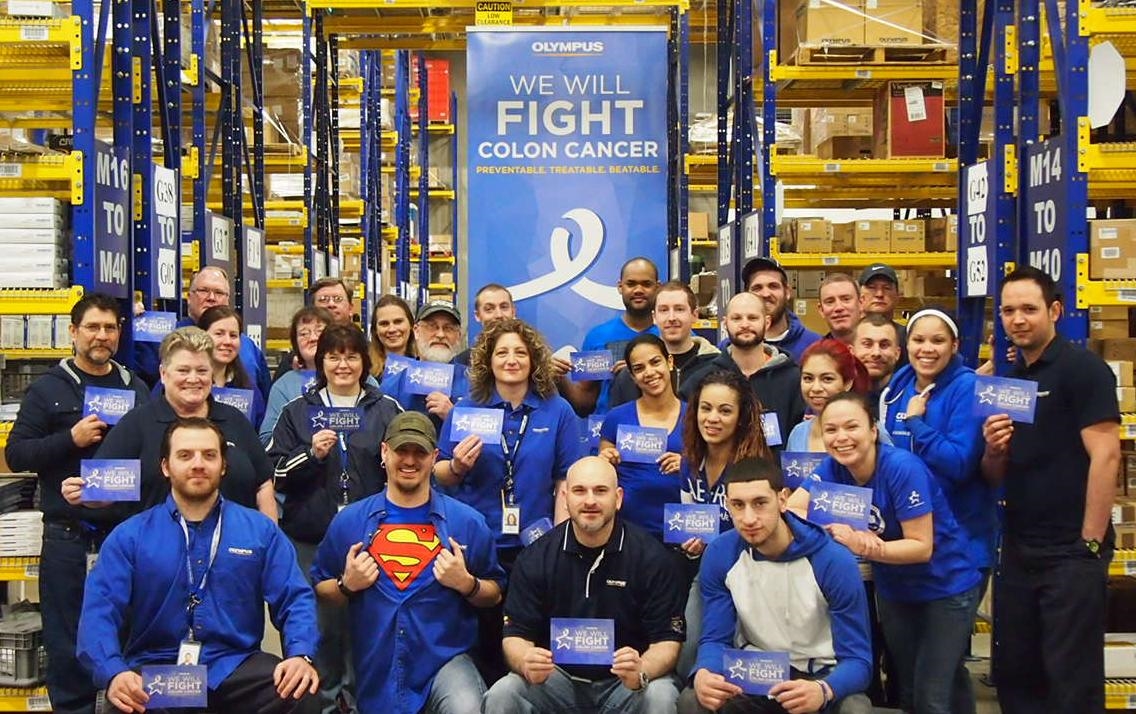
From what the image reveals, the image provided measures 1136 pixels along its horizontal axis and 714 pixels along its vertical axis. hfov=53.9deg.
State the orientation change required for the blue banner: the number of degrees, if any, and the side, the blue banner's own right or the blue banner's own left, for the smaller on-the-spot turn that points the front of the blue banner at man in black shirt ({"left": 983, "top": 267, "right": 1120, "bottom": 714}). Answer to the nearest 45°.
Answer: approximately 45° to the blue banner's own left

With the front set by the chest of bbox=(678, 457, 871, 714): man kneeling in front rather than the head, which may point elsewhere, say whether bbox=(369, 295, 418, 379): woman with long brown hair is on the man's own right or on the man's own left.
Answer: on the man's own right

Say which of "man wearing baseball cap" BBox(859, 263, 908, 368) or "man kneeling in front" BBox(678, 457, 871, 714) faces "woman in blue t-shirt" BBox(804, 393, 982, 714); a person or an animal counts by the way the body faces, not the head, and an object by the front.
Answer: the man wearing baseball cap

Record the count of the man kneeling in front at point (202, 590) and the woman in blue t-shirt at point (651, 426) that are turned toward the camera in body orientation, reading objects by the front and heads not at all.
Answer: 2

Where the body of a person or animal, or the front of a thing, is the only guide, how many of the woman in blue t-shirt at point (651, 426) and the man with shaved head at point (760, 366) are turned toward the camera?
2

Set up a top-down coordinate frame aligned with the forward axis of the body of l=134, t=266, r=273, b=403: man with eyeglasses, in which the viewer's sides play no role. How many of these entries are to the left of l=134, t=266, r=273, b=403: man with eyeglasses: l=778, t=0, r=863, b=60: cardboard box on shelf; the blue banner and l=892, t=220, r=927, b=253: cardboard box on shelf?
3
